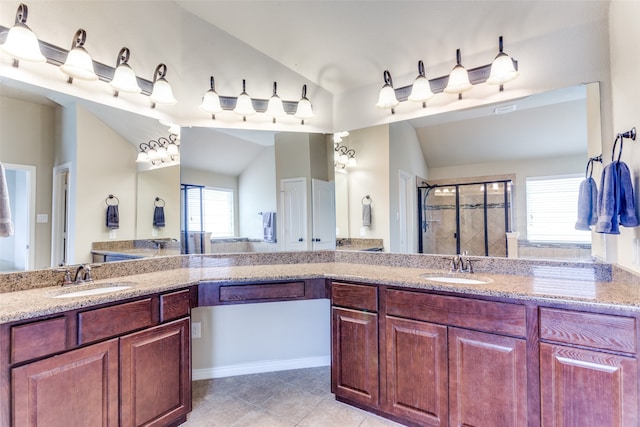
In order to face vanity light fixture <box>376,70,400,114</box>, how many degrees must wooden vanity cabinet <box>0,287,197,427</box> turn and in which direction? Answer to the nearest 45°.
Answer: approximately 45° to its left

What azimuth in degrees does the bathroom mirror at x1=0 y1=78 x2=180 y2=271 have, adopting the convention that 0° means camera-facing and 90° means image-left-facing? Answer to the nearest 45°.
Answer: approximately 315°

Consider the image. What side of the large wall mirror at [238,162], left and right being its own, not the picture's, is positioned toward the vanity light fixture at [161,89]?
right

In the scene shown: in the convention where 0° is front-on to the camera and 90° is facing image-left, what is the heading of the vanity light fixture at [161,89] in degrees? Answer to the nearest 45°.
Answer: approximately 315°

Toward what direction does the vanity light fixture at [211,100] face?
toward the camera

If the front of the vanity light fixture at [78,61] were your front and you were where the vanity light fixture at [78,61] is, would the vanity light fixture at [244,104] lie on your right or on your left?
on your left

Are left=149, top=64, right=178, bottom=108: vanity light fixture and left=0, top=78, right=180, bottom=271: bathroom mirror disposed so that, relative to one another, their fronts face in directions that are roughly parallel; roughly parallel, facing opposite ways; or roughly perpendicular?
roughly parallel

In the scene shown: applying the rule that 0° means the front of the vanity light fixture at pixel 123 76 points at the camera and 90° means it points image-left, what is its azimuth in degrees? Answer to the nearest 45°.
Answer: approximately 315°

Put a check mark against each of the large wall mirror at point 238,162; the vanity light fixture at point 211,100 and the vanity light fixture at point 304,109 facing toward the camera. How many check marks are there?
3

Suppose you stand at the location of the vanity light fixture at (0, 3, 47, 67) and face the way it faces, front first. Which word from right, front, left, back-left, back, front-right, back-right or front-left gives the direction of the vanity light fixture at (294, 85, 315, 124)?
front-left

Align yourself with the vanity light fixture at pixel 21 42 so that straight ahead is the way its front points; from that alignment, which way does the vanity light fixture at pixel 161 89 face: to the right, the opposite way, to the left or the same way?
the same way

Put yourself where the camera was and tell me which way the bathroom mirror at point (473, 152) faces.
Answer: facing the viewer and to the left of the viewer

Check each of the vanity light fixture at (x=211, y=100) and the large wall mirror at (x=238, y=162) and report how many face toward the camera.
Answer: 2
